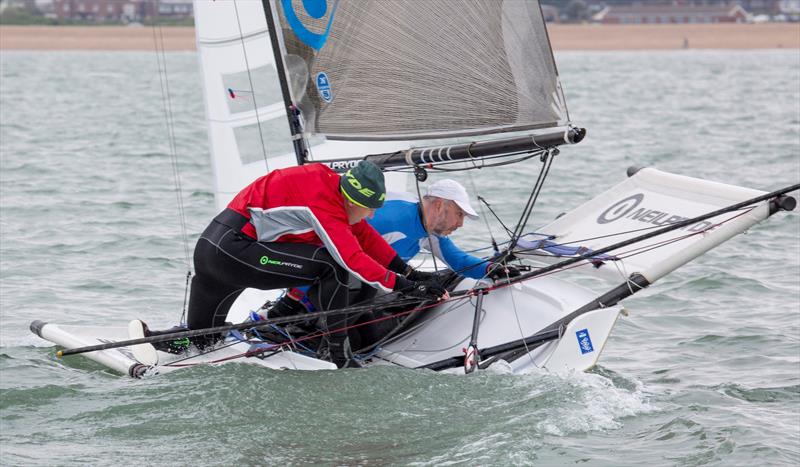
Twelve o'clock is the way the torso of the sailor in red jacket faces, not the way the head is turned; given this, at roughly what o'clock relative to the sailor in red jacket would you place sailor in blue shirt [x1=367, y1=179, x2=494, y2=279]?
The sailor in blue shirt is roughly at 11 o'clock from the sailor in red jacket.

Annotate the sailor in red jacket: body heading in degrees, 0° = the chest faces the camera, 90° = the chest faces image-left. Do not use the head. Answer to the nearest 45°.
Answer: approximately 270°

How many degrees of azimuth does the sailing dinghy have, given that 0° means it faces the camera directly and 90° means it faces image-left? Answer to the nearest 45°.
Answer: approximately 135°
